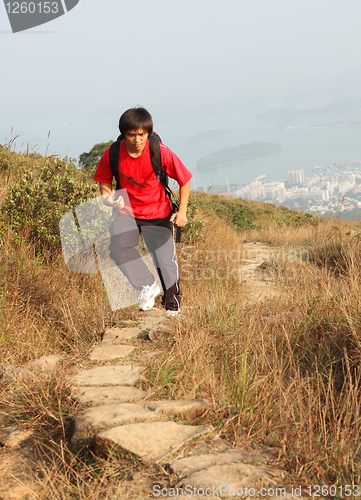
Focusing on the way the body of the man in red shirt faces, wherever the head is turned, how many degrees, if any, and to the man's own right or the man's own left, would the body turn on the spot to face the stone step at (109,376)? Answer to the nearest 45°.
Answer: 0° — they already face it

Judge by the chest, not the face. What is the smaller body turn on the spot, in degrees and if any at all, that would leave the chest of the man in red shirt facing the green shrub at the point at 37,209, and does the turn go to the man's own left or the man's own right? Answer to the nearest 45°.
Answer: approximately 135° to the man's own right

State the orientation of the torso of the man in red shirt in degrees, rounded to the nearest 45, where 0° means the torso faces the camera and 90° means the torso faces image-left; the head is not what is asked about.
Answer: approximately 0°

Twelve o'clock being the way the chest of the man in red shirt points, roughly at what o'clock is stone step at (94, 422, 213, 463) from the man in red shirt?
The stone step is roughly at 12 o'clock from the man in red shirt.

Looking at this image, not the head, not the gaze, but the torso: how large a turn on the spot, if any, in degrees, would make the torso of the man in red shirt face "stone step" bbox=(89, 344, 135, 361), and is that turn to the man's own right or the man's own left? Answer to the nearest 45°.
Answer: approximately 45° to the man's own right
